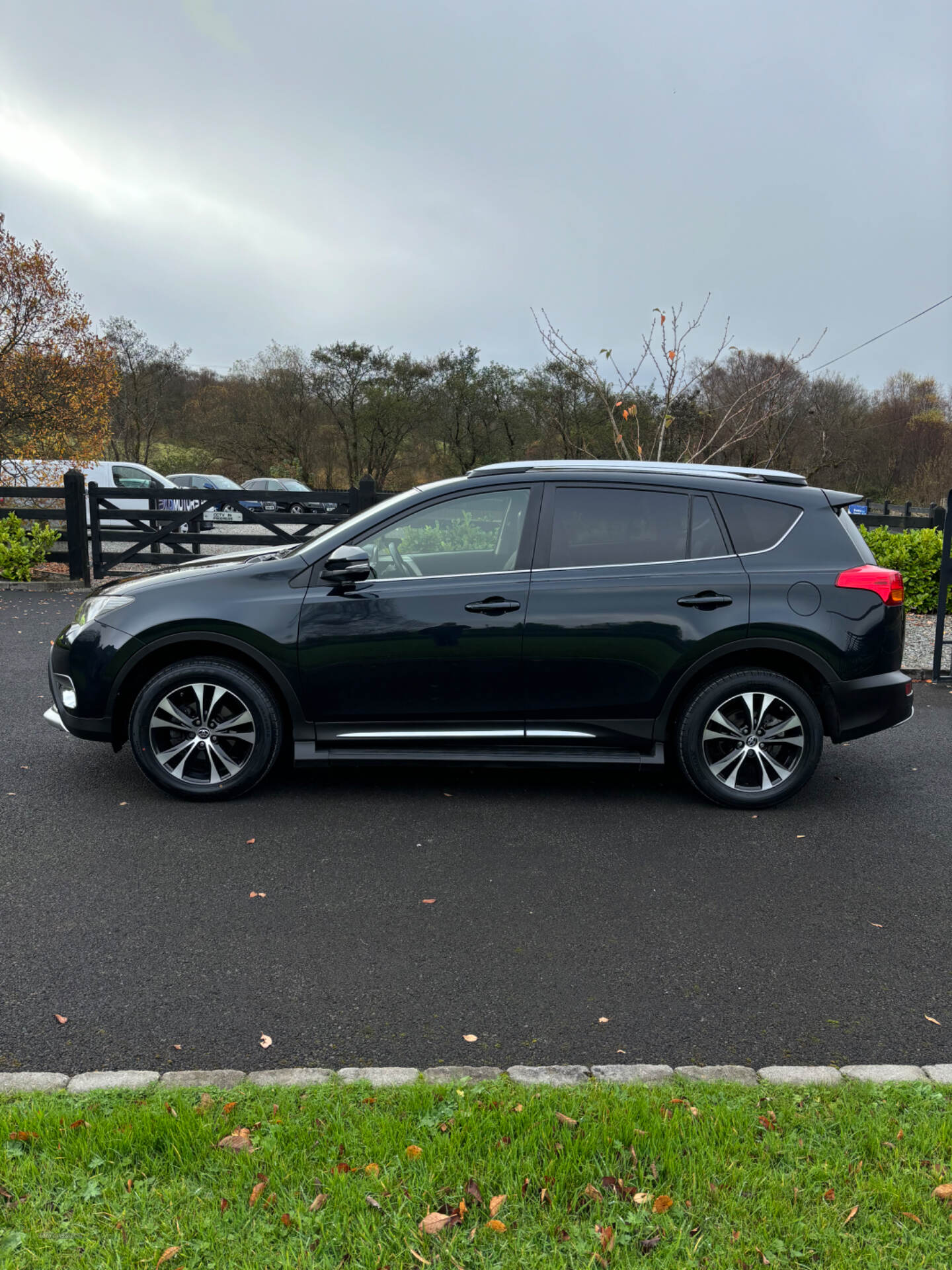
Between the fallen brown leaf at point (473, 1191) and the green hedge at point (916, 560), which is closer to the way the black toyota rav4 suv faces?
the fallen brown leaf

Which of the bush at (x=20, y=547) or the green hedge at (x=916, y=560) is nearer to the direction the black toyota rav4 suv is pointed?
the bush

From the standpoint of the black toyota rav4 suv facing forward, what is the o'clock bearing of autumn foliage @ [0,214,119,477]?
The autumn foliage is roughly at 2 o'clock from the black toyota rav4 suv.

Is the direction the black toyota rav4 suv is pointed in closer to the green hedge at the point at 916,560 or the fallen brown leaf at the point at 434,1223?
the fallen brown leaf

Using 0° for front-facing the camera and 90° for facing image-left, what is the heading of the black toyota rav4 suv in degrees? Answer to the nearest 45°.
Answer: approximately 90°

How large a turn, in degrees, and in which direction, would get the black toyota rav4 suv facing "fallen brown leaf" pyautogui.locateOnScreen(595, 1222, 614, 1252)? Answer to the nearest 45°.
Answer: approximately 90° to its left

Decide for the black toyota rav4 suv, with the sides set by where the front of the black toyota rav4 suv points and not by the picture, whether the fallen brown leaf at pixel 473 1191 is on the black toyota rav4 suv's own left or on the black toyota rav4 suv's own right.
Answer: on the black toyota rav4 suv's own left

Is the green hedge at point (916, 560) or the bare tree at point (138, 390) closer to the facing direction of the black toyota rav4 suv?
the bare tree

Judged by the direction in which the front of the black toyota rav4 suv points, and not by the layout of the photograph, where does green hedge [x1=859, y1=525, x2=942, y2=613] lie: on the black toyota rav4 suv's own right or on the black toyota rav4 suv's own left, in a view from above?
on the black toyota rav4 suv's own right

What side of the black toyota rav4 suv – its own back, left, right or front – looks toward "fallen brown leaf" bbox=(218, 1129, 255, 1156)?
left

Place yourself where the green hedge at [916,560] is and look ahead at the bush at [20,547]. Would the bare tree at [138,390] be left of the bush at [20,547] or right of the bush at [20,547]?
right

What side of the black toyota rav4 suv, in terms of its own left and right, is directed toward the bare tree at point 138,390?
right
